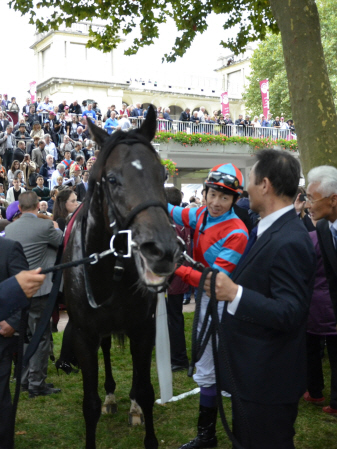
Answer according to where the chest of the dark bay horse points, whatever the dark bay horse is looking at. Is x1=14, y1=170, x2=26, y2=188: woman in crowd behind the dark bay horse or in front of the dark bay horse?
behind

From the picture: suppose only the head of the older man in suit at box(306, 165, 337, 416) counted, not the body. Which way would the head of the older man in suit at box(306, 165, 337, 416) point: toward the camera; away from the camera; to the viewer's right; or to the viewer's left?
to the viewer's left

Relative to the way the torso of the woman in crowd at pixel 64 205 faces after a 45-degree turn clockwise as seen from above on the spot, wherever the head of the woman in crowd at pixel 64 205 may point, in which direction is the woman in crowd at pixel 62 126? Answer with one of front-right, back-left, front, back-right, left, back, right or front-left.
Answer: back-left

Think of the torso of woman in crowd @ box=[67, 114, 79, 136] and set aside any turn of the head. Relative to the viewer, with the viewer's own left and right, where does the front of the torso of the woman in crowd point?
facing the viewer and to the right of the viewer

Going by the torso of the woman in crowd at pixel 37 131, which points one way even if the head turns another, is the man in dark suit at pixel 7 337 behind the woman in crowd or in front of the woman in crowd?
in front

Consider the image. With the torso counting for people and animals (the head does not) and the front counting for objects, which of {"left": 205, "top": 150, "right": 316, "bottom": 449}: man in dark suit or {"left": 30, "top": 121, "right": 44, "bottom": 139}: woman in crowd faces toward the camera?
the woman in crowd

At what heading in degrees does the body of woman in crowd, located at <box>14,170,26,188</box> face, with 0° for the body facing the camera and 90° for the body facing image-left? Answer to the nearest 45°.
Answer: approximately 315°

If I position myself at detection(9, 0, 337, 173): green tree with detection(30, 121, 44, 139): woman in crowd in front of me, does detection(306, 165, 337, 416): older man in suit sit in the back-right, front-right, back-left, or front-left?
back-left

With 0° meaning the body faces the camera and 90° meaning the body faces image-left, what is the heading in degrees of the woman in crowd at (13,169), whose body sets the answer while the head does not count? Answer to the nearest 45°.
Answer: approximately 315°

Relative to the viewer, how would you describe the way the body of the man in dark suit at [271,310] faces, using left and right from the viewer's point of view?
facing to the left of the viewer

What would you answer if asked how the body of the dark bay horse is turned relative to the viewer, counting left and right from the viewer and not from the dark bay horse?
facing the viewer
